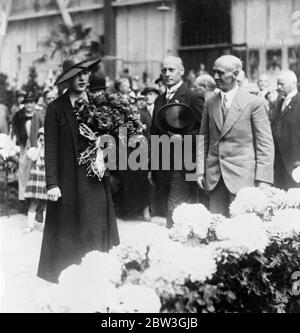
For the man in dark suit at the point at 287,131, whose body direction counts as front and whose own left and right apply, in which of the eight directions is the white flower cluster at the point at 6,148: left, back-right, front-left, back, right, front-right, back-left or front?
front-right

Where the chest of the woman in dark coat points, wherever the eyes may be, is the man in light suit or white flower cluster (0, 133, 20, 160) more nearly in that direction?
the man in light suit

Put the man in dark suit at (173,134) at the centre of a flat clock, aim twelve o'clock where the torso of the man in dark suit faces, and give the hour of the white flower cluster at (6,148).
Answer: The white flower cluster is roughly at 3 o'clock from the man in dark suit.

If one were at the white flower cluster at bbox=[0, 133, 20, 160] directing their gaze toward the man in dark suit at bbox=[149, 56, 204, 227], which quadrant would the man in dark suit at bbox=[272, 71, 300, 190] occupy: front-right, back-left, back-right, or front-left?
front-left

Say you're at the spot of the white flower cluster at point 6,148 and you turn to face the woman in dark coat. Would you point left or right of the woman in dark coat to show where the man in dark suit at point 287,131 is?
left

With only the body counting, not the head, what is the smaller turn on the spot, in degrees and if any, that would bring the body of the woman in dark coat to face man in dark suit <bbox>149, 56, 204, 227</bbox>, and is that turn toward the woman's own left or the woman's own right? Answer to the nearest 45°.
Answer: approximately 90° to the woman's own left

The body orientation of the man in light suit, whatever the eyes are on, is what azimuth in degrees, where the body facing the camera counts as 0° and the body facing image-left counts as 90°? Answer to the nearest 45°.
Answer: approximately 45°

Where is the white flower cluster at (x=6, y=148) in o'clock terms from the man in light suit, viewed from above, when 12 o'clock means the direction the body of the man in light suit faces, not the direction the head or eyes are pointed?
The white flower cluster is roughly at 3 o'clock from the man in light suit.

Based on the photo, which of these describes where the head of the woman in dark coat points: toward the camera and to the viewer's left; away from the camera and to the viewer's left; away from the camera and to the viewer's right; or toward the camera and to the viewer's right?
toward the camera and to the viewer's right

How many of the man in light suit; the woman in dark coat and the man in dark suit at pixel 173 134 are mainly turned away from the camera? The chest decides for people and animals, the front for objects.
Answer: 0

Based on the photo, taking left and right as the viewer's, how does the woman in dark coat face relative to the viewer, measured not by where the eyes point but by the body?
facing the viewer and to the right of the viewer

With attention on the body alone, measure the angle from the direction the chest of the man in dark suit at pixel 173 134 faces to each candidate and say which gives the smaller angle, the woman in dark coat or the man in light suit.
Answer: the woman in dark coat

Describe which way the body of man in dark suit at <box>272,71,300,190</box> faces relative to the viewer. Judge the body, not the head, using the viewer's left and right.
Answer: facing the viewer and to the left of the viewer

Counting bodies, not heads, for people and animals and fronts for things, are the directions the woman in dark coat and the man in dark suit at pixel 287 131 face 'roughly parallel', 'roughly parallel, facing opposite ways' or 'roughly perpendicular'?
roughly perpendicular

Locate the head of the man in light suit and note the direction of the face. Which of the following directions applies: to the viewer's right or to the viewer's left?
to the viewer's left
